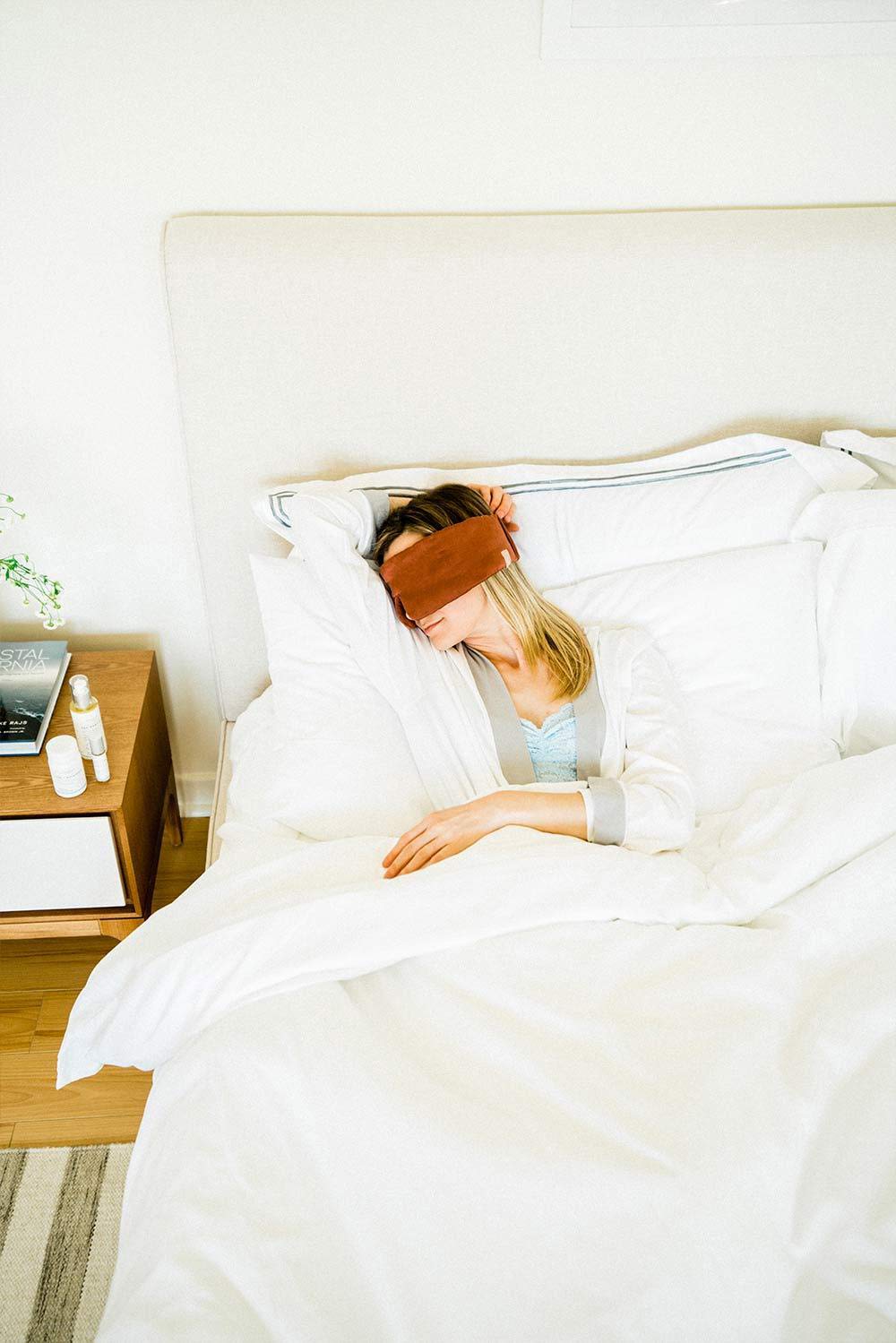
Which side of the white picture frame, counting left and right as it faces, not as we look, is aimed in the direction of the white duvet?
front

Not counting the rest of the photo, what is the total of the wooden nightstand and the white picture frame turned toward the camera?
2

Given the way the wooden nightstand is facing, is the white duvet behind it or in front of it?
in front

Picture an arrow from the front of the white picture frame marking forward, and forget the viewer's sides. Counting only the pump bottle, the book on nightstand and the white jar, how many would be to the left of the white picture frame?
0

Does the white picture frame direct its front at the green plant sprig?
no

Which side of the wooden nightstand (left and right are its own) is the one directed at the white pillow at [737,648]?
left

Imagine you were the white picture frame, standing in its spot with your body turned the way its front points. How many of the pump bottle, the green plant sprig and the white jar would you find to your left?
0

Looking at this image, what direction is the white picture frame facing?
toward the camera

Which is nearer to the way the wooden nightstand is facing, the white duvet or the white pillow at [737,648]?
the white duvet
